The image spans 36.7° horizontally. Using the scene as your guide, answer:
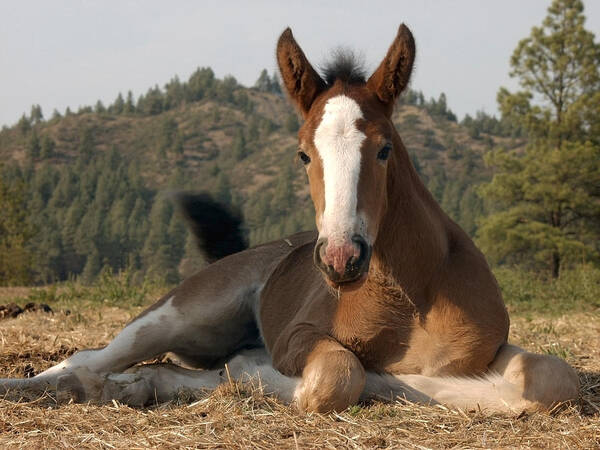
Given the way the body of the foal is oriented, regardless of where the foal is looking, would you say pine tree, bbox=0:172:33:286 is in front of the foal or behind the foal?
behind

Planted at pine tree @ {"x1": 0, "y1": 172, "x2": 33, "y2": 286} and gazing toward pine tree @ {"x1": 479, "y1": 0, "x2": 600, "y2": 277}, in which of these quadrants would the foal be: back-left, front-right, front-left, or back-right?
front-right

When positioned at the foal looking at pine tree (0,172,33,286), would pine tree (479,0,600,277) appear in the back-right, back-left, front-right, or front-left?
front-right

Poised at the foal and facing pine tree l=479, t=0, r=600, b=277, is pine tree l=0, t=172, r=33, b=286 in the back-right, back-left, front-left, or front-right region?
front-left

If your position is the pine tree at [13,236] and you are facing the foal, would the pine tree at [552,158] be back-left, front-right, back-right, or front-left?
front-left

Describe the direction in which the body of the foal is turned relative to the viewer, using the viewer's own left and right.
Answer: facing the viewer and to the right of the viewer

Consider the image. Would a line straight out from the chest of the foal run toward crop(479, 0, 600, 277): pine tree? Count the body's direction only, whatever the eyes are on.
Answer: no
